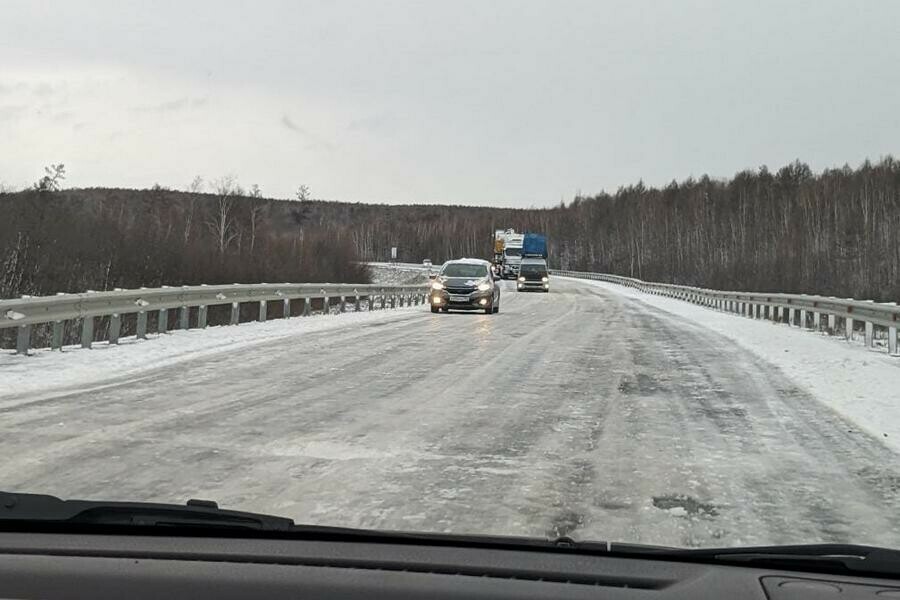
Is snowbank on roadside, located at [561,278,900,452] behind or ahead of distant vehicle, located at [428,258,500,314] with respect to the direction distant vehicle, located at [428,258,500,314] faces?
ahead

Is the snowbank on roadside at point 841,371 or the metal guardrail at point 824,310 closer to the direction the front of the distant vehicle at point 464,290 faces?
the snowbank on roadside

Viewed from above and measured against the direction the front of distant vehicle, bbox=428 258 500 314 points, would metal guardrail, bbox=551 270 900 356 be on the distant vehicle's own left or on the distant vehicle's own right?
on the distant vehicle's own left

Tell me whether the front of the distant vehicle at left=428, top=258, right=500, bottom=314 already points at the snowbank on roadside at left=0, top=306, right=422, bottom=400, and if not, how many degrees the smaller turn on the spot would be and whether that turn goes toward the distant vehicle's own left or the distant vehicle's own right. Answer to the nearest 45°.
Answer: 0° — it already faces it

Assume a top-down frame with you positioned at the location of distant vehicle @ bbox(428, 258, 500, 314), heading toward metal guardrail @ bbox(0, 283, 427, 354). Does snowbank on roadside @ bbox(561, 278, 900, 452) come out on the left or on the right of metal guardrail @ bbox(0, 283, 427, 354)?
left

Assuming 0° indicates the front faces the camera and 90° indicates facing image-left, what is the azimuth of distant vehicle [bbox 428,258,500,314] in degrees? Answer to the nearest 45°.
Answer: approximately 0°
